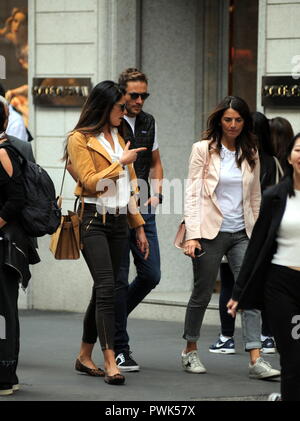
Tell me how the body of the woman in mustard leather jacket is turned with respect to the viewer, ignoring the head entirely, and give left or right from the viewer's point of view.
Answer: facing the viewer and to the right of the viewer

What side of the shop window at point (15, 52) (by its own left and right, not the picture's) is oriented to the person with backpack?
front

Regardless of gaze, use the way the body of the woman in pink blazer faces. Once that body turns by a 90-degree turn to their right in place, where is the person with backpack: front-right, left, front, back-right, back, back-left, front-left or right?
front

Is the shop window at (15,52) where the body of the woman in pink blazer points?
no

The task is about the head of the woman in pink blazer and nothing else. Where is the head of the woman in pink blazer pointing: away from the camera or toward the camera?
toward the camera

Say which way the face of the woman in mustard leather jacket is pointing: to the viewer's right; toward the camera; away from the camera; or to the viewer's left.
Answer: to the viewer's right

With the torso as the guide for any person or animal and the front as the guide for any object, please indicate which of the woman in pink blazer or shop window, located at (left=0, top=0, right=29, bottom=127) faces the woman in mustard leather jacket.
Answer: the shop window

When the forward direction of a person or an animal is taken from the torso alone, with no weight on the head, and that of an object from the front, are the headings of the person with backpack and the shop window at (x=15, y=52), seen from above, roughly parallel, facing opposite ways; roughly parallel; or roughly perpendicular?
roughly perpendicular

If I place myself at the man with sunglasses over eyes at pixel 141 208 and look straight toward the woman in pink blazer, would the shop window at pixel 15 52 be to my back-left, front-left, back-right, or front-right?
back-left

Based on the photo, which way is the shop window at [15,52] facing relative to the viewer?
toward the camera

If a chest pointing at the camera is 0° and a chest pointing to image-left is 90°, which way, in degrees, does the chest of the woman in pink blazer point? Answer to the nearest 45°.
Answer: approximately 315°

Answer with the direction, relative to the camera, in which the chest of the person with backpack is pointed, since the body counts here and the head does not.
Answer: to the viewer's left
